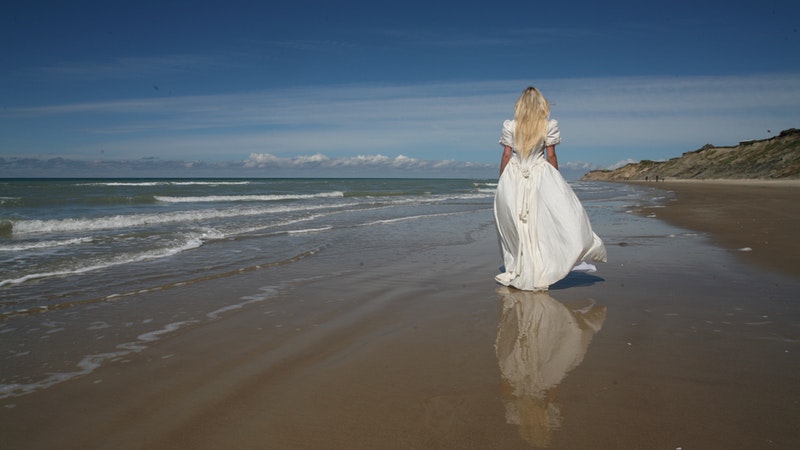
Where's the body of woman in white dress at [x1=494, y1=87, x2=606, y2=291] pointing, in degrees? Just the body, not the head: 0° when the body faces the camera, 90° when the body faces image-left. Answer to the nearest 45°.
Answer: approximately 180°

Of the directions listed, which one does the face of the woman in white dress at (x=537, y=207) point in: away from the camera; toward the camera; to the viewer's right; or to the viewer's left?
away from the camera
